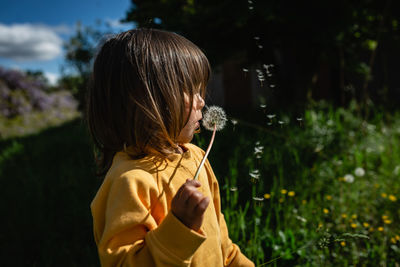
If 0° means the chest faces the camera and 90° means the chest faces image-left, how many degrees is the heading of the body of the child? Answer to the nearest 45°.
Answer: approximately 315°

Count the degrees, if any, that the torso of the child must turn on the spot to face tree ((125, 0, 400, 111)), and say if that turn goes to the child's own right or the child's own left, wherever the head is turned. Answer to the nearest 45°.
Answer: approximately 90° to the child's own left

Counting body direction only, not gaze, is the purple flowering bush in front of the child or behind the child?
behind
